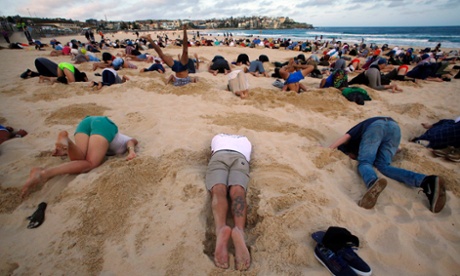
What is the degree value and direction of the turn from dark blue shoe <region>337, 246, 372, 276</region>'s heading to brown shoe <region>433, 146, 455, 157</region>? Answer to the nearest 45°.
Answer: approximately 135° to its left

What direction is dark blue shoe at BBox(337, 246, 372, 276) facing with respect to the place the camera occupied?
facing the viewer and to the right of the viewer

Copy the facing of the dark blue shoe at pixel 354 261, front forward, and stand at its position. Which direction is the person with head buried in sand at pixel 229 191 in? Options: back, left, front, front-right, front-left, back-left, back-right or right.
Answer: back-right

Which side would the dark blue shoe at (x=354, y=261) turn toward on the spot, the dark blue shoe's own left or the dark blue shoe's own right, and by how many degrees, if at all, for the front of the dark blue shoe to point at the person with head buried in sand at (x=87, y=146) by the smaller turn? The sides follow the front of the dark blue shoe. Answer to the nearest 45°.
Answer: approximately 135° to the dark blue shoe's own right
